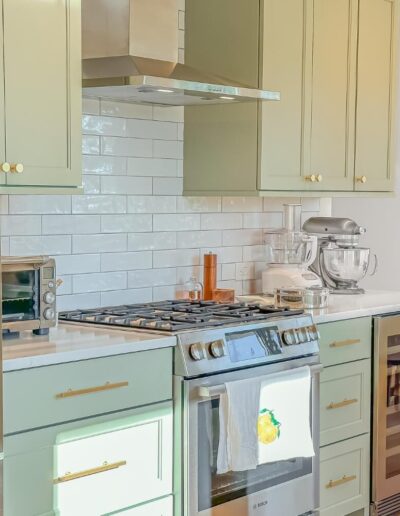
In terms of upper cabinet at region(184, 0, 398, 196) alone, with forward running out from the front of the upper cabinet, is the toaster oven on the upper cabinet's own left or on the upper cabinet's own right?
on the upper cabinet's own right

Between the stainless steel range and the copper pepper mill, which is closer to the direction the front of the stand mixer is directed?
the stainless steel range

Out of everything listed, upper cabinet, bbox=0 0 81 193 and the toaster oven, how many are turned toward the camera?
2

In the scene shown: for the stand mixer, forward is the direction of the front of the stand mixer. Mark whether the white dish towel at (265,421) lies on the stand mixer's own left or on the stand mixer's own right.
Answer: on the stand mixer's own right

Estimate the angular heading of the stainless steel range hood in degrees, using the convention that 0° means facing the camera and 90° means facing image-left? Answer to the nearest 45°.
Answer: approximately 315°

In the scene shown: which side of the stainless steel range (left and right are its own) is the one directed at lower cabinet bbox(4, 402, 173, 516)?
right
